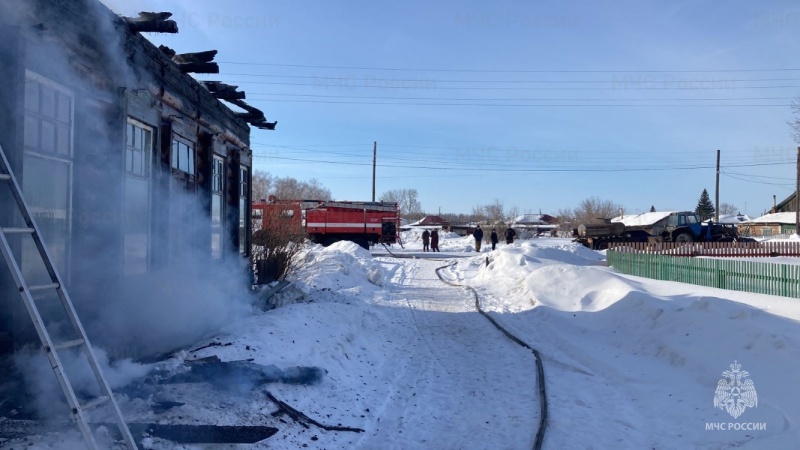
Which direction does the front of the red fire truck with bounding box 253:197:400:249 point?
to the viewer's left

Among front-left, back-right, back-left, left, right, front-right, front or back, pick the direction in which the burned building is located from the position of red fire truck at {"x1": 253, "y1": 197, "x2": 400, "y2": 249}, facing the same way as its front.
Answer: left

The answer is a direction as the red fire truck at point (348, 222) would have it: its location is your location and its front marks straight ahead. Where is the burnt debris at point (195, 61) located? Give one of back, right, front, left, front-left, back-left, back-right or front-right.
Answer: left

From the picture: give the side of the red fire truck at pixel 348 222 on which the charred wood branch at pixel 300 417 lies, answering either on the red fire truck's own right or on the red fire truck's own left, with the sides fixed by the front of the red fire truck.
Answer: on the red fire truck's own left

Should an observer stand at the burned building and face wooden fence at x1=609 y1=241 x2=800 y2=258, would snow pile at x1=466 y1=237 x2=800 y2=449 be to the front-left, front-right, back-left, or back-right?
front-right

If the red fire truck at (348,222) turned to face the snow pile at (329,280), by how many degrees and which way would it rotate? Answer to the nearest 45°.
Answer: approximately 90° to its left

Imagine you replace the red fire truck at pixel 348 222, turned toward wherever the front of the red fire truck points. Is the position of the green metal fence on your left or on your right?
on your left

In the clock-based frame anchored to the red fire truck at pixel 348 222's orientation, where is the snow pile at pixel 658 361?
The snow pile is roughly at 9 o'clock from the red fire truck.

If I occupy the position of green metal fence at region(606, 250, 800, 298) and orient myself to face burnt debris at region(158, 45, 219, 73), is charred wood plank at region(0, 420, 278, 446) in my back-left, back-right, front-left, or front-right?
front-left

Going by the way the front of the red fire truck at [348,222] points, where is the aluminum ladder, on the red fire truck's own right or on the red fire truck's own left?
on the red fire truck's own left

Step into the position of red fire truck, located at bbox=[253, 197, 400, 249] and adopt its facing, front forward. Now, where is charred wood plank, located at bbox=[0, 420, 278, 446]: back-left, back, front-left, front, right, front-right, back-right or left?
left
